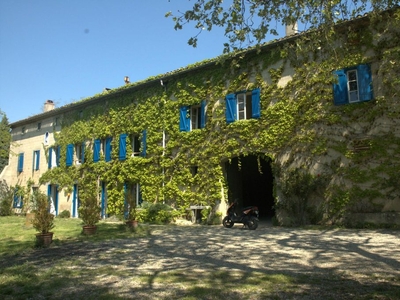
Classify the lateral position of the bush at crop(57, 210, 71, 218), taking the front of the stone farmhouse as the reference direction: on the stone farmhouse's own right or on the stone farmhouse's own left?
on the stone farmhouse's own right

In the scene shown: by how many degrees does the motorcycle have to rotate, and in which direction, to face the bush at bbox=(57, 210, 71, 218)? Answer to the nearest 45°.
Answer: approximately 45° to its right

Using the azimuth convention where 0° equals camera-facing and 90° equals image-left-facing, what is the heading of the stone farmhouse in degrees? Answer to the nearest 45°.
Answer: approximately 45°

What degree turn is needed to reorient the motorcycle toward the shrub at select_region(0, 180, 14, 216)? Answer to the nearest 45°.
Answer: approximately 45° to its right

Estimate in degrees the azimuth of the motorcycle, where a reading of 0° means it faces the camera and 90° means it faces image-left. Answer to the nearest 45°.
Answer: approximately 90°
